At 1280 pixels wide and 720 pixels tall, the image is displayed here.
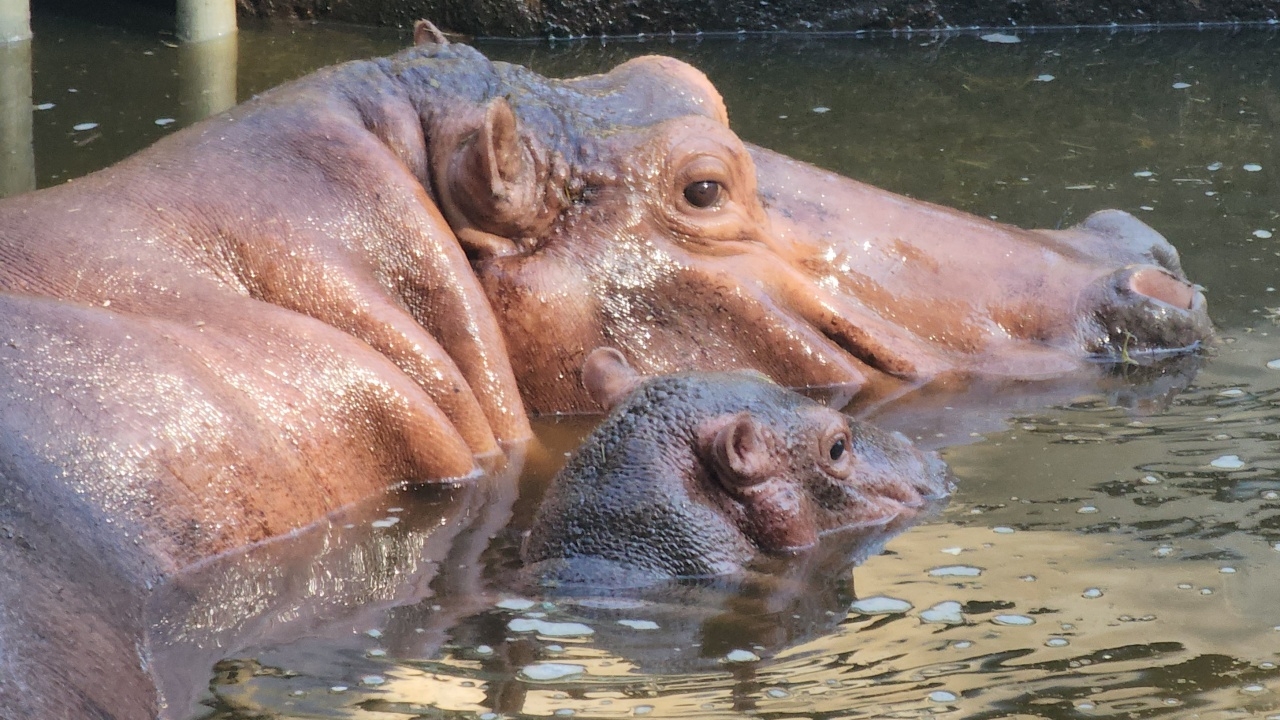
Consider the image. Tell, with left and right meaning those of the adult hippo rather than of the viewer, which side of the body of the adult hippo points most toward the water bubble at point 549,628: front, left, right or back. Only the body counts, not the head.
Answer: right

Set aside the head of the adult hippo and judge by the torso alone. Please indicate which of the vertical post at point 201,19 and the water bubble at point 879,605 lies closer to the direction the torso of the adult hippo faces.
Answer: the water bubble

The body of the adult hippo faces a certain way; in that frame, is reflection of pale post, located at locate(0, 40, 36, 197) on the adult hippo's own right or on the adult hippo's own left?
on the adult hippo's own left

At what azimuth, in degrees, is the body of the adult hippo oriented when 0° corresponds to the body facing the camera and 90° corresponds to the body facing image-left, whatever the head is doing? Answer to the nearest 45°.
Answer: approximately 270°

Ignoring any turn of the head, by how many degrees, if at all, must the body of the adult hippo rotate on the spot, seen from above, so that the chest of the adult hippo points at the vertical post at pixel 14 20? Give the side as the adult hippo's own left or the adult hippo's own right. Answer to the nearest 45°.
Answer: approximately 135° to the adult hippo's own left

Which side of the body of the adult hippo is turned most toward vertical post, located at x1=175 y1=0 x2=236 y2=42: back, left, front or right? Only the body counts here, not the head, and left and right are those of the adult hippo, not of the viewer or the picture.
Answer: left

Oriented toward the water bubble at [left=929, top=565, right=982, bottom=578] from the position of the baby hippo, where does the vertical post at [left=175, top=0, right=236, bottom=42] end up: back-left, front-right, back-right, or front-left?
back-left

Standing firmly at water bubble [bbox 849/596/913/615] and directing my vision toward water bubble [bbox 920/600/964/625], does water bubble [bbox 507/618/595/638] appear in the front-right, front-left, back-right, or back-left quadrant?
back-right

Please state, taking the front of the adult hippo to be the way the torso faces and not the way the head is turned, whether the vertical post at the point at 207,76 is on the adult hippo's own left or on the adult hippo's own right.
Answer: on the adult hippo's own left

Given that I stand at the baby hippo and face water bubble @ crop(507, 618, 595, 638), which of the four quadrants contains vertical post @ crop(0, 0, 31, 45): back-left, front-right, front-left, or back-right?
back-right

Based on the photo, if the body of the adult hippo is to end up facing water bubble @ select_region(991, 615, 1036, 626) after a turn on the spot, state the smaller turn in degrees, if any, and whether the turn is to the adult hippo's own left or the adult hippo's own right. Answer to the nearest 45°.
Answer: approximately 45° to the adult hippo's own right
